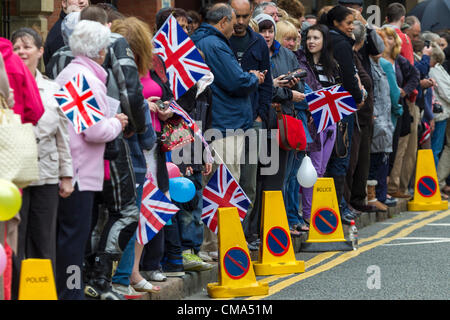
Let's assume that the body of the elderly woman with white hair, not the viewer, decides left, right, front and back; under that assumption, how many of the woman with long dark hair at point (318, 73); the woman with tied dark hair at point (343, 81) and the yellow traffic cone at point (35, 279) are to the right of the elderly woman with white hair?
1

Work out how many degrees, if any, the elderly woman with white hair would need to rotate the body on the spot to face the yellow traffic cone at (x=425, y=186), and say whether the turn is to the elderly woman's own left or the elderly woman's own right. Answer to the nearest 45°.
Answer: approximately 45° to the elderly woman's own left

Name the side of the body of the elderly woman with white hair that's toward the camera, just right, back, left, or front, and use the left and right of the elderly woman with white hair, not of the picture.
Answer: right

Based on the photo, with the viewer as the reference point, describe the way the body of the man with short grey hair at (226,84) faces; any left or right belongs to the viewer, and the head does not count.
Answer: facing to the right of the viewer

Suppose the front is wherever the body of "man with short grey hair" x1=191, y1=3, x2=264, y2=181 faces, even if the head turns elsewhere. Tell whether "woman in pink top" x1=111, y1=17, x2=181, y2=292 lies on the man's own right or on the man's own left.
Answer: on the man's own right

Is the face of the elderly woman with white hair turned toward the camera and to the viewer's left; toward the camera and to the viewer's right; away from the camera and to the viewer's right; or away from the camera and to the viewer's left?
away from the camera and to the viewer's right

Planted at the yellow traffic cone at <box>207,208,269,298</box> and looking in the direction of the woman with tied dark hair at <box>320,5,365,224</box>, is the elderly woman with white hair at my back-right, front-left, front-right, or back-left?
back-left
